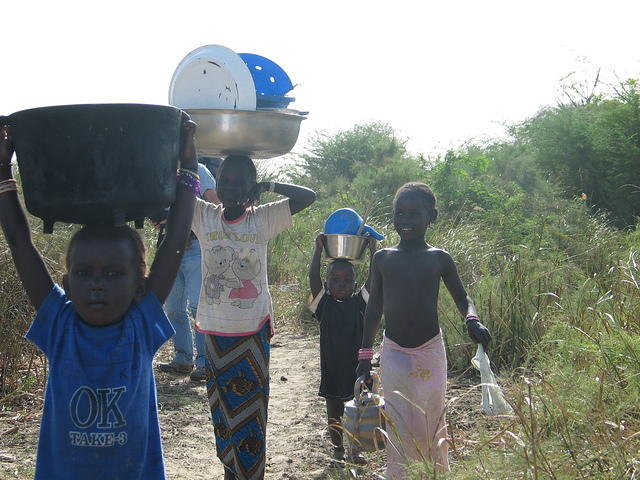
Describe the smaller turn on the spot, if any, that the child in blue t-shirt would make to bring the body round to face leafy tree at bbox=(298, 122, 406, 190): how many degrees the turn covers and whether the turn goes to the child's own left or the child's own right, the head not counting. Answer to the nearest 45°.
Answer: approximately 180°

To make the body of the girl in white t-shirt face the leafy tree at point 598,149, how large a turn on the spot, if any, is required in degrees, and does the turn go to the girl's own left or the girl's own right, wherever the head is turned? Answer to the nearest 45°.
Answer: approximately 135° to the girl's own left

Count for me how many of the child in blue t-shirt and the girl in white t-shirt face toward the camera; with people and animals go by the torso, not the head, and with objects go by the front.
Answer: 2

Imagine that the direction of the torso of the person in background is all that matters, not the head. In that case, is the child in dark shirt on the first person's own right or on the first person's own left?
on the first person's own left

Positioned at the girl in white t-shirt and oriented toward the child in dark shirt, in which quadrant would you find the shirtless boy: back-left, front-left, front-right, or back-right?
front-right

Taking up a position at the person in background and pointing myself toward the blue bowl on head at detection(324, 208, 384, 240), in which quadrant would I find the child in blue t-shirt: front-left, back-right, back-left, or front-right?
front-right

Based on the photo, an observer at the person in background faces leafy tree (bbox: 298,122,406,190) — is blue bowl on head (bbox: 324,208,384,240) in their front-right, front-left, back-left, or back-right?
back-right

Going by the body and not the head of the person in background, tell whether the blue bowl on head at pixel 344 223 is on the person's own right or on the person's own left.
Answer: on the person's own left

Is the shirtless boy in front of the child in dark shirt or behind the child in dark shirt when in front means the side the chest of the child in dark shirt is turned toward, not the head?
in front

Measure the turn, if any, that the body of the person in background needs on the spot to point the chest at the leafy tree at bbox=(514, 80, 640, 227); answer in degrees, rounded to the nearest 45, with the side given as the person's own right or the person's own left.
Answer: approximately 180°

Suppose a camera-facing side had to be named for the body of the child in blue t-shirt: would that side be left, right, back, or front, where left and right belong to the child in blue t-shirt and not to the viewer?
front

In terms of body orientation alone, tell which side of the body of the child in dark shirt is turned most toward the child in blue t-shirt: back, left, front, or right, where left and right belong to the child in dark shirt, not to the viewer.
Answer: front

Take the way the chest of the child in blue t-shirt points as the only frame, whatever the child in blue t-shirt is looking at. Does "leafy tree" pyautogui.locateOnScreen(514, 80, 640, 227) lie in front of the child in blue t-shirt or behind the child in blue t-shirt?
behind

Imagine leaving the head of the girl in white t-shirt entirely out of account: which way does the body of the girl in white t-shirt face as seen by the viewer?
toward the camera

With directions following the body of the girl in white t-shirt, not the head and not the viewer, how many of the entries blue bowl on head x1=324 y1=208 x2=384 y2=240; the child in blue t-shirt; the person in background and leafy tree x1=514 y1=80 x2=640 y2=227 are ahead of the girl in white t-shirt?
1

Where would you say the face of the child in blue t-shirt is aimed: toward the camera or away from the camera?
toward the camera
